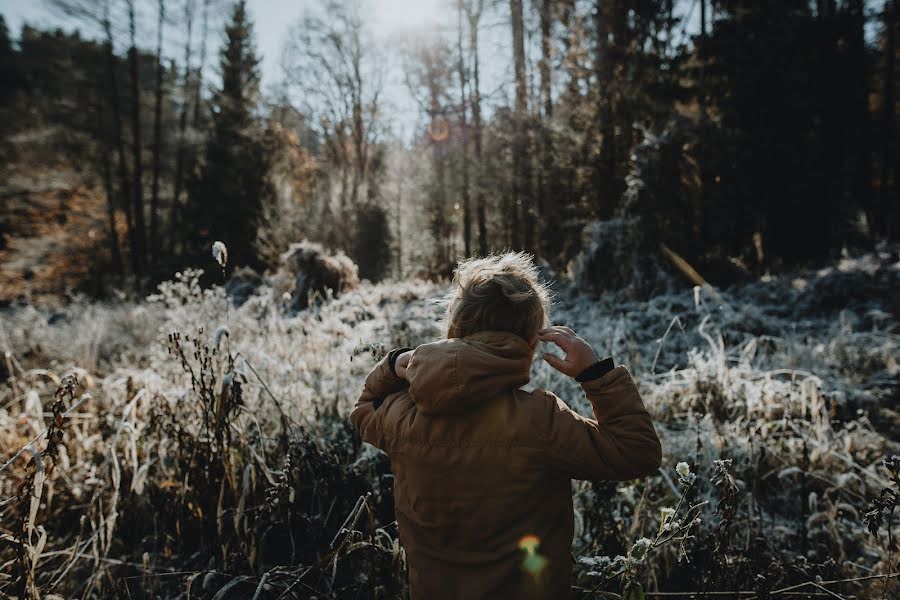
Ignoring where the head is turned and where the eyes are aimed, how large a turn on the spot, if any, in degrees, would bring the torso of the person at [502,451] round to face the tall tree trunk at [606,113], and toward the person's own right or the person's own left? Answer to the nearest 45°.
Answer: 0° — they already face it

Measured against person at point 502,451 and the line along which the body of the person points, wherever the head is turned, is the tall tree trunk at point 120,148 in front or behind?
in front

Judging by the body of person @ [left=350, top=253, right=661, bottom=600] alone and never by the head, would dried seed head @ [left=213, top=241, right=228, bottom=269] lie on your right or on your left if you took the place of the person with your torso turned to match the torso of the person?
on your left

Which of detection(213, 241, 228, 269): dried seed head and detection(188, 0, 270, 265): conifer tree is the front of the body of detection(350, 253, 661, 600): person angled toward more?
the conifer tree

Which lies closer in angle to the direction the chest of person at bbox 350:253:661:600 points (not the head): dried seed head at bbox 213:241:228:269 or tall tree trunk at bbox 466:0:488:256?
the tall tree trunk

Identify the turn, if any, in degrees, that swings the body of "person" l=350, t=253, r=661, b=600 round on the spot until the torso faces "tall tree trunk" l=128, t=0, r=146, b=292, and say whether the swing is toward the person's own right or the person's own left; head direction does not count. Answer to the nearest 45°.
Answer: approximately 45° to the person's own left

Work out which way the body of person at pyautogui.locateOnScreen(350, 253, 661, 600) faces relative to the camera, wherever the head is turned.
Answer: away from the camera

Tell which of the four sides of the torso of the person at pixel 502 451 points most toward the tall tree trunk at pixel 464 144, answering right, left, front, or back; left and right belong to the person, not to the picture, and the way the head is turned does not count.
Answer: front

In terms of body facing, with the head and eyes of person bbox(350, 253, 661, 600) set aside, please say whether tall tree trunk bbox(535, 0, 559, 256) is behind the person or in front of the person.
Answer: in front

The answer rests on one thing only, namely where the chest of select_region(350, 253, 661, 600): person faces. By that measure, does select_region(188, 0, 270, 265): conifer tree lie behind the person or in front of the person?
in front

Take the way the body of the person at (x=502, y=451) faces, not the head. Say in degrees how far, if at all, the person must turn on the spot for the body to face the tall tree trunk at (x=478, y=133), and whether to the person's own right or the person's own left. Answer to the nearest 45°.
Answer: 0° — they already face it
